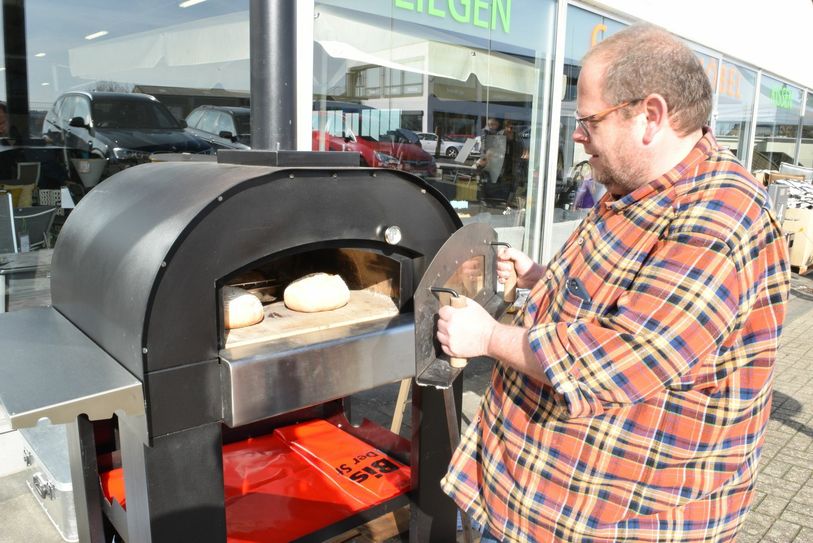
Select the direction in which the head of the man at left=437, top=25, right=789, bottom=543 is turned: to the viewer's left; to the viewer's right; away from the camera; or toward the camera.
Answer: to the viewer's left

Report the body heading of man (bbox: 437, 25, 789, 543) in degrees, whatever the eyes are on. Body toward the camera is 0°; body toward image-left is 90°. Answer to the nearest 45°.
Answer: approximately 90°
